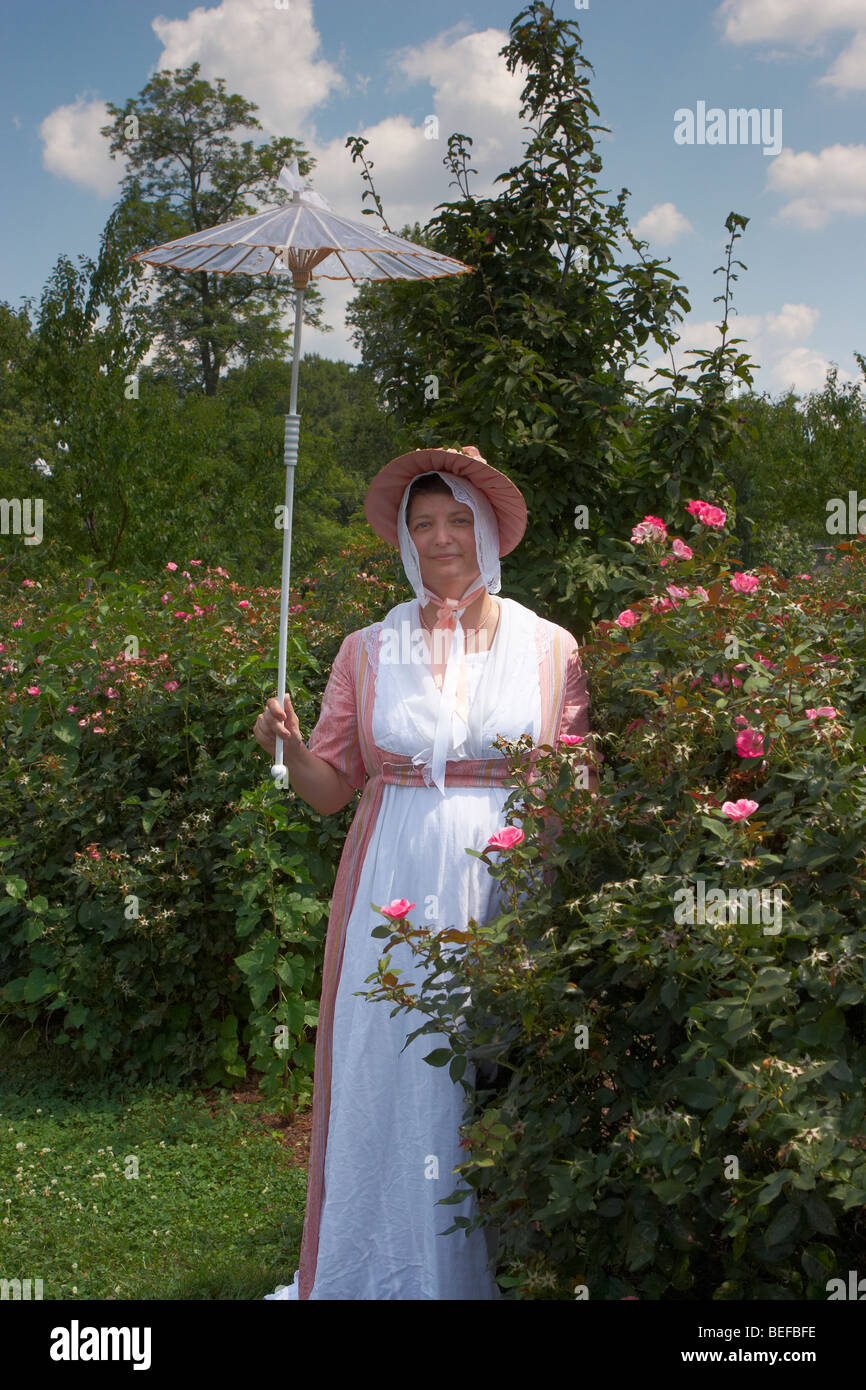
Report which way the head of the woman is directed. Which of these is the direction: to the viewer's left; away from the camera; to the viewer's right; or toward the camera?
toward the camera

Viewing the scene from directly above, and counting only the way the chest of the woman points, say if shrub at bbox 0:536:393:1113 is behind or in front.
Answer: behind

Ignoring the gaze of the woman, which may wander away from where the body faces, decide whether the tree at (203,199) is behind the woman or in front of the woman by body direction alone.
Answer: behind

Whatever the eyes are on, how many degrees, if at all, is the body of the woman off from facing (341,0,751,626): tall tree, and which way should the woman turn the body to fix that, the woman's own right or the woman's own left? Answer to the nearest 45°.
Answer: approximately 180°

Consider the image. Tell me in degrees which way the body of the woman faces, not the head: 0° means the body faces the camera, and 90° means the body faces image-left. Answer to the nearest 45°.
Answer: approximately 0°
